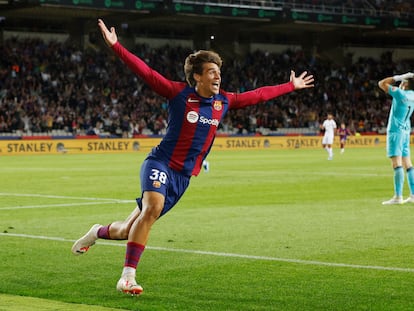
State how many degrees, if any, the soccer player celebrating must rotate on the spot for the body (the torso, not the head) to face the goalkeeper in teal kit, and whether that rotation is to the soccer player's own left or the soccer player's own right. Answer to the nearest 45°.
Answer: approximately 90° to the soccer player's own left

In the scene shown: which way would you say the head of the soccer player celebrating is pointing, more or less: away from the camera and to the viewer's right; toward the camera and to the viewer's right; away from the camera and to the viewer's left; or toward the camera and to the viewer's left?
toward the camera and to the viewer's right

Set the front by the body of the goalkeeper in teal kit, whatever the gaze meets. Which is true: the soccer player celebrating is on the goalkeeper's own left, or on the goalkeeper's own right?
on the goalkeeper's own left

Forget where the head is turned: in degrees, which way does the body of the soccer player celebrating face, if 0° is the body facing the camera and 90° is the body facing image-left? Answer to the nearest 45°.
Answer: approximately 315°
